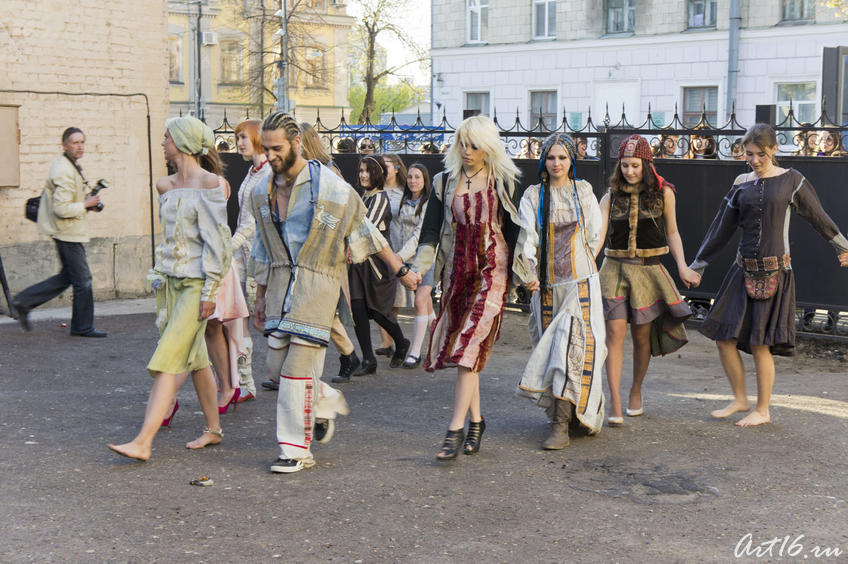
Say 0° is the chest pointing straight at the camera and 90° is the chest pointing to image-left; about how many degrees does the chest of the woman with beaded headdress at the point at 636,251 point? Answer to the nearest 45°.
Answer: approximately 0°

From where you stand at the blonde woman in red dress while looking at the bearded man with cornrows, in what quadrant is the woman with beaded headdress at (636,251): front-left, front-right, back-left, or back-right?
back-right

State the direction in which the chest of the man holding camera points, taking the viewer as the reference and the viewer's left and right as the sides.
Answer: facing to the right of the viewer

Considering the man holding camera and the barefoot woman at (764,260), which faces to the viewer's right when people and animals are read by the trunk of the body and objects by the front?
the man holding camera

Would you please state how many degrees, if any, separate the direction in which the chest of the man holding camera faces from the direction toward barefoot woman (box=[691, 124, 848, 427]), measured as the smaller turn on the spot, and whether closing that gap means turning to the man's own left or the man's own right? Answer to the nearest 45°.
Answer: approximately 45° to the man's own right

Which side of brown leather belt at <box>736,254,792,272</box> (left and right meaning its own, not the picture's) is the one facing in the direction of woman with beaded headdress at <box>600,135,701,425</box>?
right

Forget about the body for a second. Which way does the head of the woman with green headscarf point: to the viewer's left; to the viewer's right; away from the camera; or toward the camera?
to the viewer's left

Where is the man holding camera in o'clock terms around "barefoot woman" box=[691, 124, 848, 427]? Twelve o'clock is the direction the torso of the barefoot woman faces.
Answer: The man holding camera is roughly at 2 o'clock from the barefoot woman.

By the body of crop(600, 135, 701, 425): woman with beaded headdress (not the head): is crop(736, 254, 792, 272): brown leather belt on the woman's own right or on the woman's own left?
on the woman's own left

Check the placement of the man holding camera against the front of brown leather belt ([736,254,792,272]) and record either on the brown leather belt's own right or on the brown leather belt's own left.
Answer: on the brown leather belt's own right
